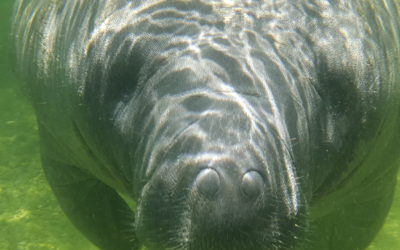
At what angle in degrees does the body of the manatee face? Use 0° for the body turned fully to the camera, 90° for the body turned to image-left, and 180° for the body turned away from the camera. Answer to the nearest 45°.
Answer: approximately 0°
